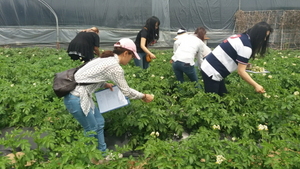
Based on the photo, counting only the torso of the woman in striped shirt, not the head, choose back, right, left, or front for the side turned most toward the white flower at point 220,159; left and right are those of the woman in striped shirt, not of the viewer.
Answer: right

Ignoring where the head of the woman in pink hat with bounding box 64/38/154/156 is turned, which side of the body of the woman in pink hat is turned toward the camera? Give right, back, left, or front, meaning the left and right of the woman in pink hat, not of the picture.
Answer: right

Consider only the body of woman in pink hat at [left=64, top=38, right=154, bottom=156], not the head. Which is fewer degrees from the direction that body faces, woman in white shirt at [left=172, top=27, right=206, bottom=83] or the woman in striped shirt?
the woman in striped shirt

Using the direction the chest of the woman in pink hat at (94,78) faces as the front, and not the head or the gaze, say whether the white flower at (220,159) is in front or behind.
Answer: in front

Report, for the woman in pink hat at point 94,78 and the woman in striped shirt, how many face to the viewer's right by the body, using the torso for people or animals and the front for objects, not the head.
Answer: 2

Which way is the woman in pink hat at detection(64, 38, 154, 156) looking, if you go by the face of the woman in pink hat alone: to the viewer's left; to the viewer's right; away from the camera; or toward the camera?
to the viewer's right

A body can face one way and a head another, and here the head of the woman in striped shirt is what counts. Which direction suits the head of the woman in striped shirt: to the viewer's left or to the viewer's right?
to the viewer's right

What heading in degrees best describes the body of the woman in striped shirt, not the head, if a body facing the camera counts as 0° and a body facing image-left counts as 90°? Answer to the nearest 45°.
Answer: approximately 270°
